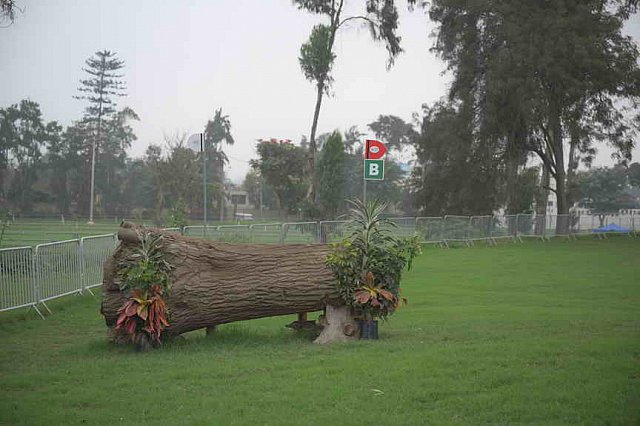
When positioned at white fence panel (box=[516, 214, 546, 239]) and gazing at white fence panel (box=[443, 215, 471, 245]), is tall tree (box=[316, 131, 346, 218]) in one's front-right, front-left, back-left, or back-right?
front-right

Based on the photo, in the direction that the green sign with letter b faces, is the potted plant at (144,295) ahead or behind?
ahead

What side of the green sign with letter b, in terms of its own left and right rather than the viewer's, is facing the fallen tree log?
front

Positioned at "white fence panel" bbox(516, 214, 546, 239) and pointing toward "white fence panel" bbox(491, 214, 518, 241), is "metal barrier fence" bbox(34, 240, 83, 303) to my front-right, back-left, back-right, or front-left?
front-left

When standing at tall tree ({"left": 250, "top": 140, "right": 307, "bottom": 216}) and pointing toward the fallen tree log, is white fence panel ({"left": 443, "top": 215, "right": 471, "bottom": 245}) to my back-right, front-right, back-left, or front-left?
front-left

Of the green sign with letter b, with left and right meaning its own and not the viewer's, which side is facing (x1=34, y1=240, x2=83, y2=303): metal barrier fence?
right

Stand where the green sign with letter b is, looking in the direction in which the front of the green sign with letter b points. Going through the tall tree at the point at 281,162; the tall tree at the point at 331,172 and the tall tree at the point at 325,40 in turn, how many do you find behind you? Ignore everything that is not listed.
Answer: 3

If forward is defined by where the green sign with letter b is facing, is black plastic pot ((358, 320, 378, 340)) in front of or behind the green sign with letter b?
in front

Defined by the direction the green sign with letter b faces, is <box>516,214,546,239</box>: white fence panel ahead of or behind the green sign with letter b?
behind

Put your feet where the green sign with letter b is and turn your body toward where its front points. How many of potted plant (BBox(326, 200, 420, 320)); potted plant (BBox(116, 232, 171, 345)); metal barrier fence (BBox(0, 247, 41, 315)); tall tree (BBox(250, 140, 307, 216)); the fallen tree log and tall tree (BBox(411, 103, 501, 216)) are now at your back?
2

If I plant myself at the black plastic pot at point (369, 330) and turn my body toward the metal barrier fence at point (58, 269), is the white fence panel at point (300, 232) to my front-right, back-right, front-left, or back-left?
front-right

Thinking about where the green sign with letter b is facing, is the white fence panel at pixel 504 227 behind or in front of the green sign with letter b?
behind

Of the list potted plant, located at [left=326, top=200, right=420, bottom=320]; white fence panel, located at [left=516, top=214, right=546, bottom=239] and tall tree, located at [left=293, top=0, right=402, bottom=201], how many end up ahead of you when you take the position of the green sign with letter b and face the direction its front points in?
1

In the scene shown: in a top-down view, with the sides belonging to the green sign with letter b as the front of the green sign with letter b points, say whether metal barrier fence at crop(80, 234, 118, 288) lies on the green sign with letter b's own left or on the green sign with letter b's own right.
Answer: on the green sign with letter b's own right

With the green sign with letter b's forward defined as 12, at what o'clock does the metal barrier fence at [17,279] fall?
The metal barrier fence is roughly at 2 o'clock from the green sign with letter b.

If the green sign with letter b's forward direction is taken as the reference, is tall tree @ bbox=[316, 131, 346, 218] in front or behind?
behind

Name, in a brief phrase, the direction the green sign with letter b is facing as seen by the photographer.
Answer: facing the viewer
